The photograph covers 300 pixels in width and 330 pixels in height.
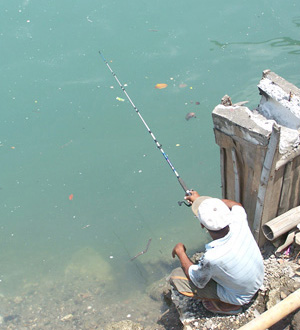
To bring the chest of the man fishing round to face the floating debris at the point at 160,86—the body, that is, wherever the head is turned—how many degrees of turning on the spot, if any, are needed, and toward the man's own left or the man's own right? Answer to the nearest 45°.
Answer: approximately 45° to the man's own right

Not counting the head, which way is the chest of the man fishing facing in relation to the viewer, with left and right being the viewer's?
facing away from the viewer and to the left of the viewer

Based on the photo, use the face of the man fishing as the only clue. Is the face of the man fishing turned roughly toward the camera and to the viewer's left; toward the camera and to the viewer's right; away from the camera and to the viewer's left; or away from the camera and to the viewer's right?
away from the camera and to the viewer's left

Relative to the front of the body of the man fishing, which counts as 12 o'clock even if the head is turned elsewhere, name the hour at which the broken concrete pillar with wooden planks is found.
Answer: The broken concrete pillar with wooden planks is roughly at 2 o'clock from the man fishing.

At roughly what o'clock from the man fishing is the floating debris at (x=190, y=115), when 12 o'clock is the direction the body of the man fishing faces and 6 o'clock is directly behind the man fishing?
The floating debris is roughly at 1 o'clock from the man fishing.

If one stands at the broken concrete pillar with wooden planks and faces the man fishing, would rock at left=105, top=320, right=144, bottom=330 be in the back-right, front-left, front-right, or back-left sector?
front-right
